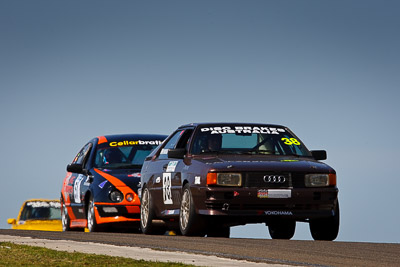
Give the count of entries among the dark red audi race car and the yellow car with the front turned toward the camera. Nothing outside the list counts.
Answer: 2

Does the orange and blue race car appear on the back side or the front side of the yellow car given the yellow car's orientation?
on the front side

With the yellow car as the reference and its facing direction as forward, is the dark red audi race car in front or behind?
in front

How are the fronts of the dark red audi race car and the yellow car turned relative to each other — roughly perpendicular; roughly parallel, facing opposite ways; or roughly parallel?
roughly parallel

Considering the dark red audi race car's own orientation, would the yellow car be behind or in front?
behind

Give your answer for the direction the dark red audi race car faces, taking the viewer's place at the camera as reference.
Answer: facing the viewer

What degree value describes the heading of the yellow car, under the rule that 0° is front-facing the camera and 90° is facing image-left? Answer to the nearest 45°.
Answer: approximately 0°
